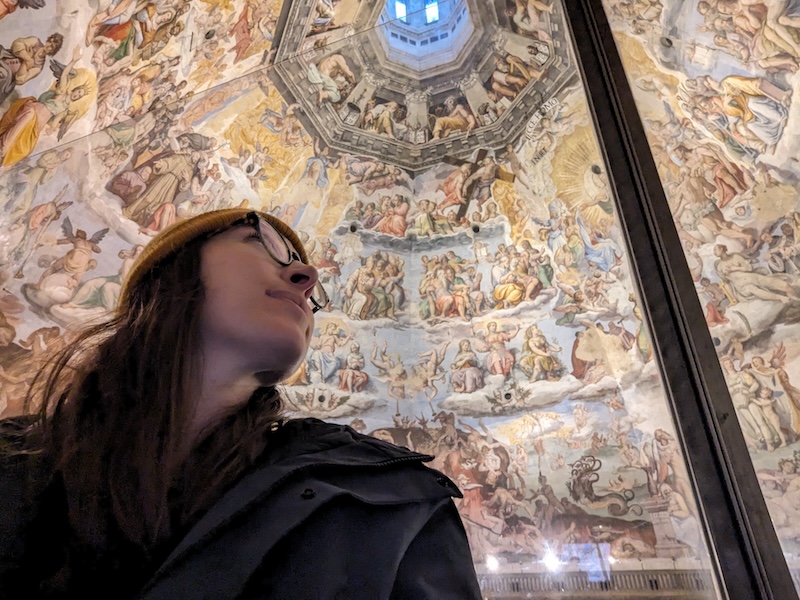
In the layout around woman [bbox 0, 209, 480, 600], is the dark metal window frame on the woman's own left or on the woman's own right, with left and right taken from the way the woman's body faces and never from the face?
on the woman's own left

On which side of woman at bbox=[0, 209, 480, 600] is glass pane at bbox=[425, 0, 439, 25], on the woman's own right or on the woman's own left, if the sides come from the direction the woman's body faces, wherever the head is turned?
on the woman's own left

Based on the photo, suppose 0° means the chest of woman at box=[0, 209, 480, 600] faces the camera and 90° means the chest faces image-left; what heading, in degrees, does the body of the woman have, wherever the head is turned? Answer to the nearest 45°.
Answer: approximately 315°

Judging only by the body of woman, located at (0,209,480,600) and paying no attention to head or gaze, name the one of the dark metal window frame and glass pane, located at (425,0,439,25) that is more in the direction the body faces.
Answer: the dark metal window frame

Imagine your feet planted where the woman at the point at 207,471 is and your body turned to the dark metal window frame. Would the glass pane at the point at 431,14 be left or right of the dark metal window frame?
left
